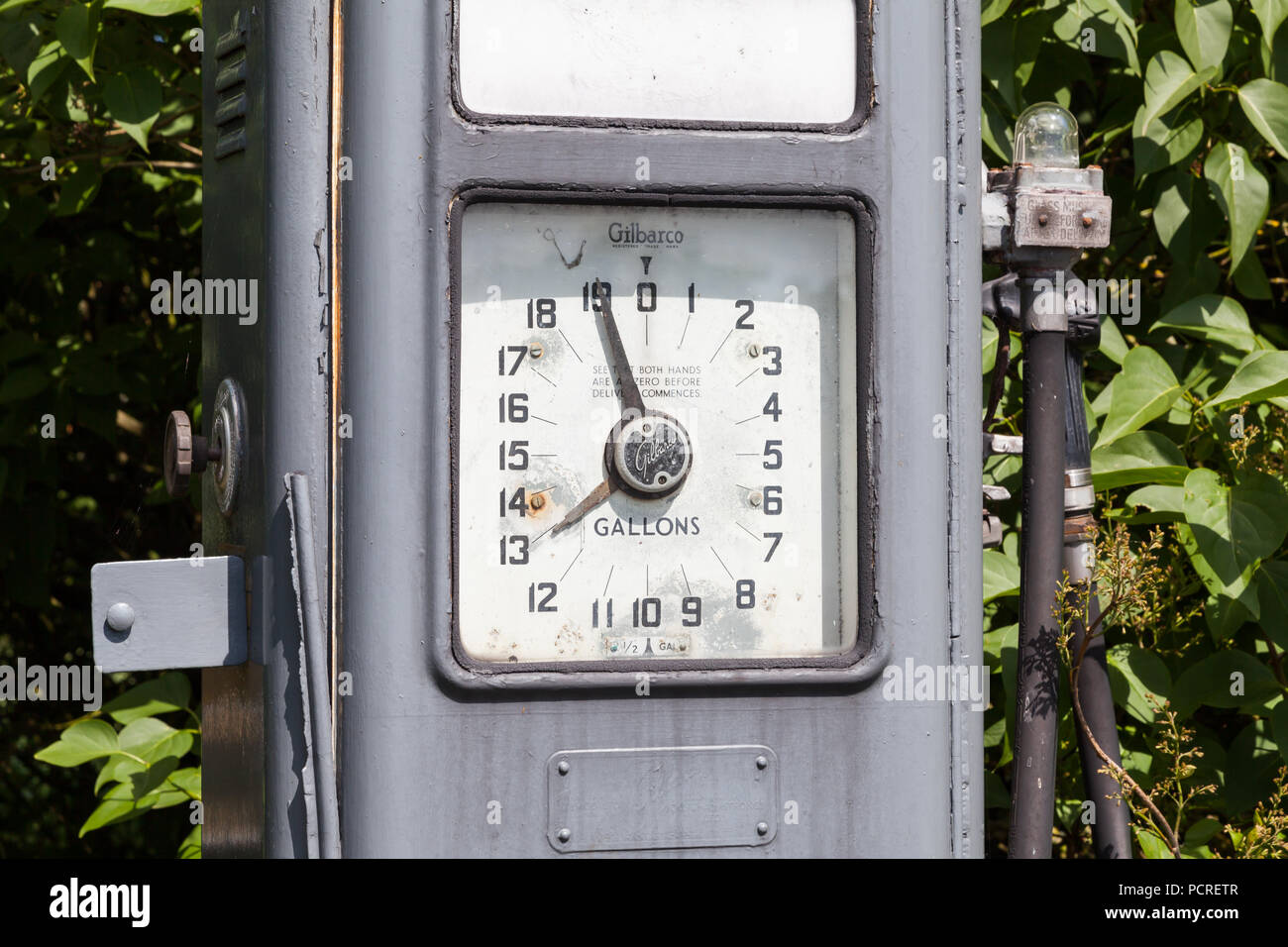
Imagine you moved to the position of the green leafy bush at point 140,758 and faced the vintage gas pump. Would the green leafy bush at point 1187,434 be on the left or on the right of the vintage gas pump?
left

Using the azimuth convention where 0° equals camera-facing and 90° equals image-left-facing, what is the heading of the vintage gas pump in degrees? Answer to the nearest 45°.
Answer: approximately 0°

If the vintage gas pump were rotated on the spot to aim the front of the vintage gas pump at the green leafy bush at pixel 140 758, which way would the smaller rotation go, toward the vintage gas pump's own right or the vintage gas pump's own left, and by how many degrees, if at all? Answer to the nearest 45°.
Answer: approximately 135° to the vintage gas pump's own right

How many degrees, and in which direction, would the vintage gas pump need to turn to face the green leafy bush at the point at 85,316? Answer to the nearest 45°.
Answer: approximately 135° to its right

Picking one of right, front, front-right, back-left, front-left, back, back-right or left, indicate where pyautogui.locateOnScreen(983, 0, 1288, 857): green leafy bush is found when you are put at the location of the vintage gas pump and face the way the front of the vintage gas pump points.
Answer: back-left
